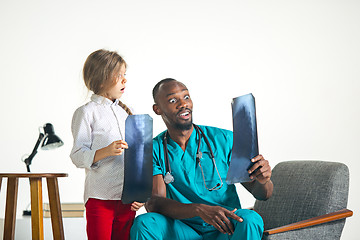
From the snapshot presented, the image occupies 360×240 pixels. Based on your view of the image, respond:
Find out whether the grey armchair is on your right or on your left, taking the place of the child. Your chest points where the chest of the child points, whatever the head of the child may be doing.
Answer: on your left

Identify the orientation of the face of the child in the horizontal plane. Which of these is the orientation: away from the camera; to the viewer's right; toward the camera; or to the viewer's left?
to the viewer's right

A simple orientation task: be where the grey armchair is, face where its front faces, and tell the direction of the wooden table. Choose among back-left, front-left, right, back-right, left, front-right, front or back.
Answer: front-right

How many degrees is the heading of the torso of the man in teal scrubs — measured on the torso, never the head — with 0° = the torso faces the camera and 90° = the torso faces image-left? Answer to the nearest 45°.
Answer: approximately 0°

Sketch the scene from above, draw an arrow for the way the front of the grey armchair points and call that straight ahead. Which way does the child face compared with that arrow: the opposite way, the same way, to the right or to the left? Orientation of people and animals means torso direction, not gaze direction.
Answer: to the left
